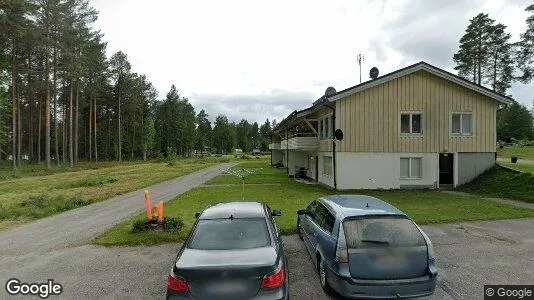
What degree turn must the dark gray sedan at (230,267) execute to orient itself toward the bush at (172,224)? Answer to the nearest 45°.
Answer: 0° — it already faces it

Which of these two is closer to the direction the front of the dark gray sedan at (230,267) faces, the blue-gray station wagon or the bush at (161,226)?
the bush

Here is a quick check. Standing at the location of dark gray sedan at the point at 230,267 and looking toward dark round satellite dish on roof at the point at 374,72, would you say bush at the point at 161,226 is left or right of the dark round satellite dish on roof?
left

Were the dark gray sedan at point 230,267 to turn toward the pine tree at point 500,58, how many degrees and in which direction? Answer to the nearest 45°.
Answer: approximately 45° to its right

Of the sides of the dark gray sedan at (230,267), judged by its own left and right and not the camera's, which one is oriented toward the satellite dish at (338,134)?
front

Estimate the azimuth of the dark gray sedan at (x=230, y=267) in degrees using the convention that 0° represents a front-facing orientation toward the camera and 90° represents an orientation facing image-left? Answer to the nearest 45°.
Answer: approximately 180°

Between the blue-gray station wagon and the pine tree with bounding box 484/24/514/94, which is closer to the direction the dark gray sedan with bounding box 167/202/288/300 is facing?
the pine tree

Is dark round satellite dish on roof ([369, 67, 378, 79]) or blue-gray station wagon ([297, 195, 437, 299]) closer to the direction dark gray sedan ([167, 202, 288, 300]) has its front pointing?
the dark round satellite dish on roof

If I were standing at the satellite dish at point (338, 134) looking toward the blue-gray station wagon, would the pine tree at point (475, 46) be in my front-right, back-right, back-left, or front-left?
back-left

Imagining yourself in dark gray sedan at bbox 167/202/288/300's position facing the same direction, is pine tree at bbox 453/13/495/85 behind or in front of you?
in front

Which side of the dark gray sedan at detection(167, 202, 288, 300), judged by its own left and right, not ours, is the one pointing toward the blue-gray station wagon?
right
